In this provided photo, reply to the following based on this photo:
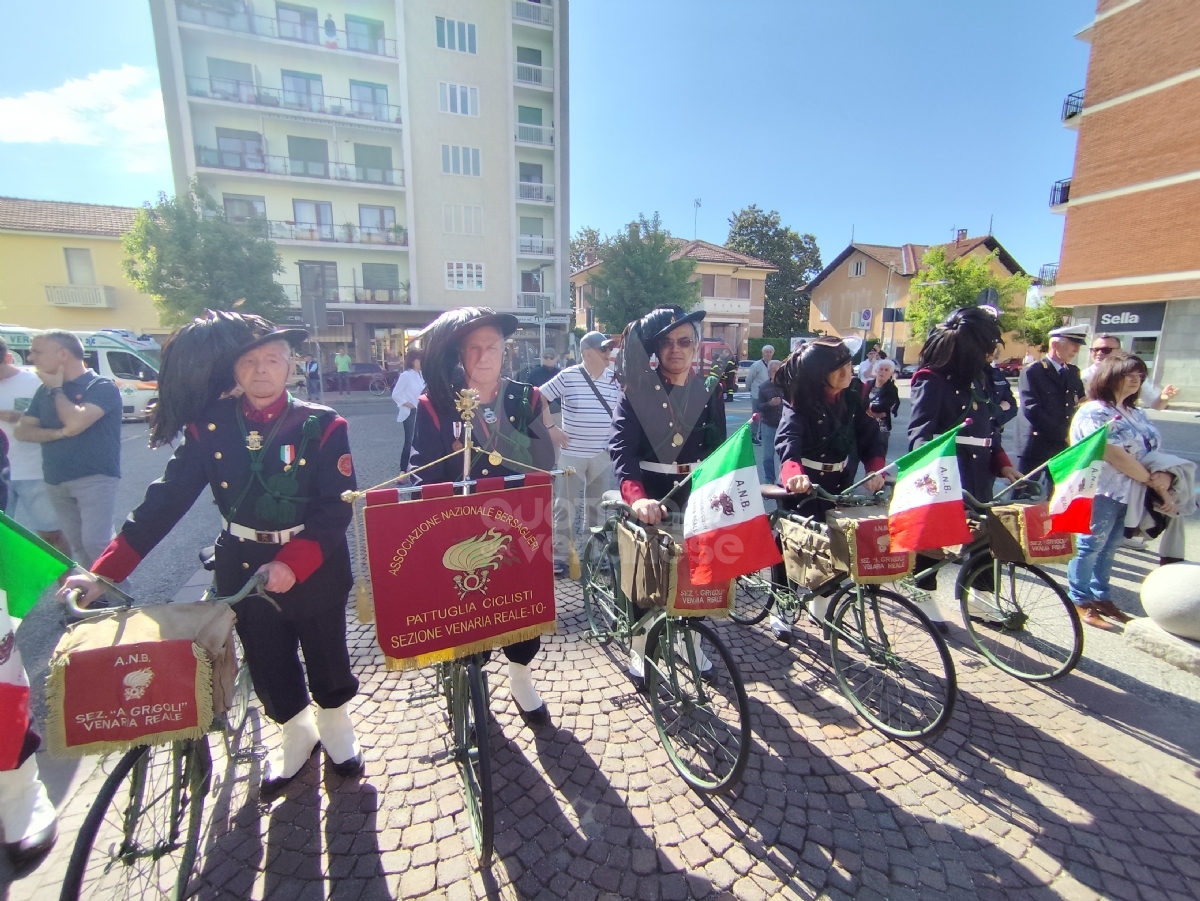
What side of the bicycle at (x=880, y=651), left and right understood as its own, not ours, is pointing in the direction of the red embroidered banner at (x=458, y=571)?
right

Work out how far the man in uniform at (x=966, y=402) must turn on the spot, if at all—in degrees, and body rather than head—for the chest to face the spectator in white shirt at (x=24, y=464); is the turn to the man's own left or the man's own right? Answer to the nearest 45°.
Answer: approximately 90° to the man's own right

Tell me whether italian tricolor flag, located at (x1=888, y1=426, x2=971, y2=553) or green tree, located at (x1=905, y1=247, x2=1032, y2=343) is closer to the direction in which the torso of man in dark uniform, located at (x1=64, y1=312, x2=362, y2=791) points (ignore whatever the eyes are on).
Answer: the italian tricolor flag

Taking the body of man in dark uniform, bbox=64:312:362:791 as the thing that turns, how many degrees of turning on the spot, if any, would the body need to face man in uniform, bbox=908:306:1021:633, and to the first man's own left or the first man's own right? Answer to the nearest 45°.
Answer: approximately 90° to the first man's own left

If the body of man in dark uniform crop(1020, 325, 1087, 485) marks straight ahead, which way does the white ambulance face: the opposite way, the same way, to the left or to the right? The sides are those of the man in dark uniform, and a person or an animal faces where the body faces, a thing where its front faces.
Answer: to the left

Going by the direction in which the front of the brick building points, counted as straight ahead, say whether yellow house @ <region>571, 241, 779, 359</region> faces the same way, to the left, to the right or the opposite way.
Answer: to the left

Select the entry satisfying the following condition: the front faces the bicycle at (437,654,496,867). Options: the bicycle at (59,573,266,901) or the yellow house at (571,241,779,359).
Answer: the yellow house

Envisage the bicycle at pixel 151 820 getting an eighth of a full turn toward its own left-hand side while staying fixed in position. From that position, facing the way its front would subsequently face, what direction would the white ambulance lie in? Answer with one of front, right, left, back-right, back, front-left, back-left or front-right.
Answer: back

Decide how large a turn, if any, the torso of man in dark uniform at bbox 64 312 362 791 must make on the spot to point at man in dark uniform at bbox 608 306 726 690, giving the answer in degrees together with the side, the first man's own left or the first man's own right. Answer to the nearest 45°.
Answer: approximately 90° to the first man's own left

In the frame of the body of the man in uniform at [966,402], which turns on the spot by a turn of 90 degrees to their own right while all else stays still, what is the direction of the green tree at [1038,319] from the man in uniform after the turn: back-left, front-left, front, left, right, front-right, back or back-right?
back-right

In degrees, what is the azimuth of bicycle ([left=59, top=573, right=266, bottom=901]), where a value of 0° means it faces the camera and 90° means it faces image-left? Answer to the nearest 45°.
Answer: approximately 45°

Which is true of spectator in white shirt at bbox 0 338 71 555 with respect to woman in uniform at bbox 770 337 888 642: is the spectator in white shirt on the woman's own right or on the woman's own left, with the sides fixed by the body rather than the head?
on the woman's own right
